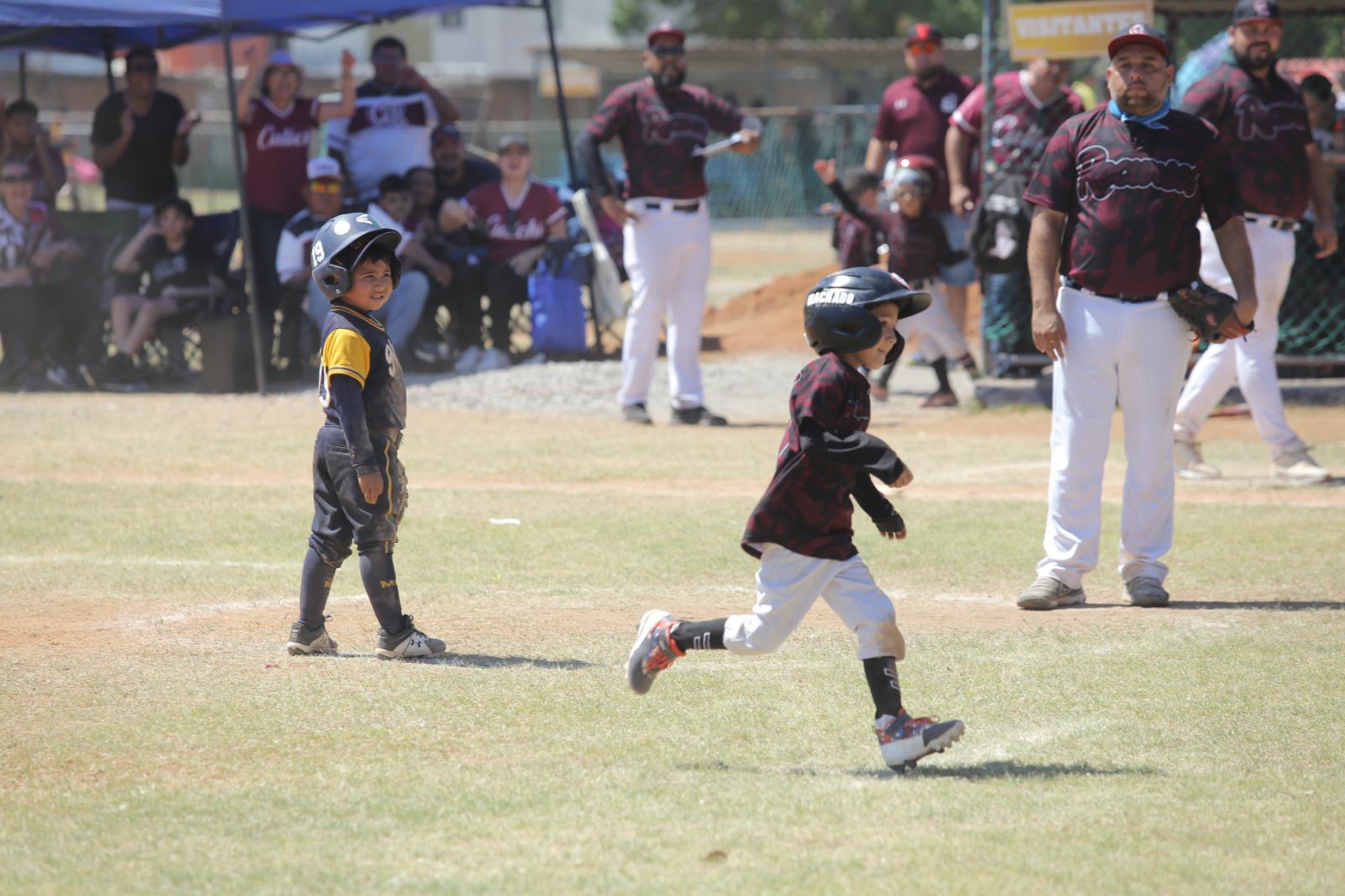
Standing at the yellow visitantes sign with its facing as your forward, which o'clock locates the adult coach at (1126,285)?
The adult coach is roughly at 12 o'clock from the yellow visitantes sign.

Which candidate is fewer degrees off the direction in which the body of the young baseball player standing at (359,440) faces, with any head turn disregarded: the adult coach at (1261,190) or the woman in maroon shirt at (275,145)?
the adult coach

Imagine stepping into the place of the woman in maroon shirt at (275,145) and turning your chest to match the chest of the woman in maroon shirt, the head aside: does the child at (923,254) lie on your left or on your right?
on your left

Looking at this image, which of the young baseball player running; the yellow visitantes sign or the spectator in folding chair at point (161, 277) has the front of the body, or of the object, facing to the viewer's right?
the young baseball player running

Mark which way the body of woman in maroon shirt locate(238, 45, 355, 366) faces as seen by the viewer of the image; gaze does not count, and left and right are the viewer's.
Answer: facing the viewer

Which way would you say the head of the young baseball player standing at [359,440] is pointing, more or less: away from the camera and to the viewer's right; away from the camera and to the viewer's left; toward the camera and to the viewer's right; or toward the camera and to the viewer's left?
toward the camera and to the viewer's right

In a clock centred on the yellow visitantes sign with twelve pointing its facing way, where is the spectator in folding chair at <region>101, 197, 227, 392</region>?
The spectator in folding chair is roughly at 3 o'clock from the yellow visitantes sign.

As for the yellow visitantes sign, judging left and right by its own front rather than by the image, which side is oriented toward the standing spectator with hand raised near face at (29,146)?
right

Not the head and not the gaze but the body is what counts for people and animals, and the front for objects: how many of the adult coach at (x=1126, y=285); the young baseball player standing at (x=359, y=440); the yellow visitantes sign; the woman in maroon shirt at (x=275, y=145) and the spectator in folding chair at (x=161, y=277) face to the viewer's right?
1

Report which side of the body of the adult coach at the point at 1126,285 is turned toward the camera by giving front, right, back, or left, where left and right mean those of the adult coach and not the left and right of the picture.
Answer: front

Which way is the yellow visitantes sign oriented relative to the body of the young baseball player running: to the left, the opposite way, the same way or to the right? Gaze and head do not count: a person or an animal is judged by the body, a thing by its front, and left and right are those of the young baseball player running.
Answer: to the right
